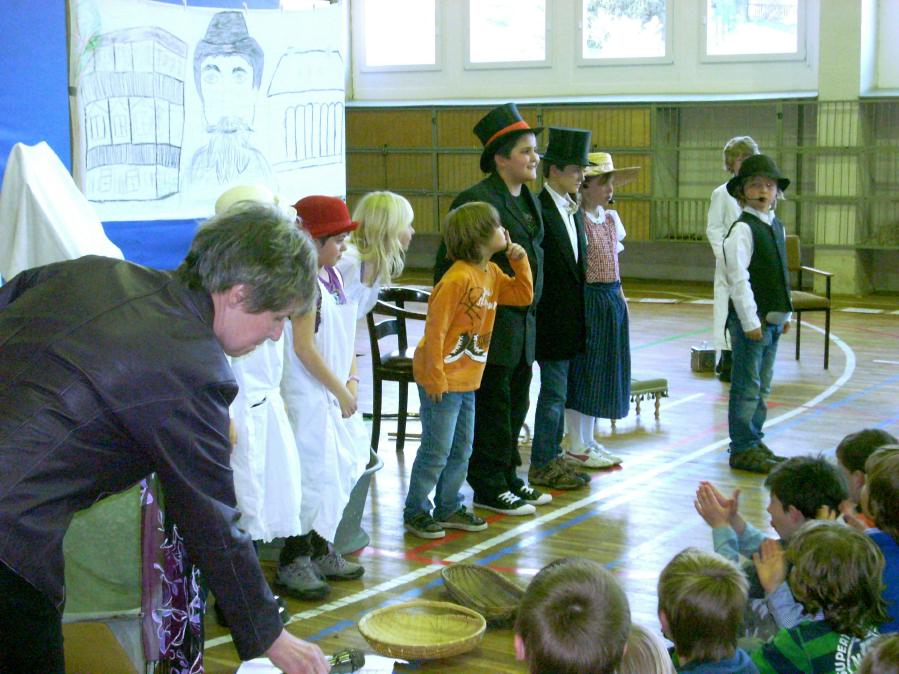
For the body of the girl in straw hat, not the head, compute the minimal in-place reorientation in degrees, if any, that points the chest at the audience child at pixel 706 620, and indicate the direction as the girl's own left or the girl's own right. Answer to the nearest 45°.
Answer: approximately 45° to the girl's own right

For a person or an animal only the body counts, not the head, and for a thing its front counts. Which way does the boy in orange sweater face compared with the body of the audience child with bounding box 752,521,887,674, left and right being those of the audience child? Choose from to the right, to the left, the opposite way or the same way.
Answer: the opposite way

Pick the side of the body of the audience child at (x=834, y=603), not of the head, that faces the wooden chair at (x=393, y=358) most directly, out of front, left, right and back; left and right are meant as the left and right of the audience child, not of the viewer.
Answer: front

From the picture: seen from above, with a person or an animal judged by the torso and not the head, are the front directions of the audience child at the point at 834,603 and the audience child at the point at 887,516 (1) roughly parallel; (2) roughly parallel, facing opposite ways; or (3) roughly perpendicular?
roughly parallel

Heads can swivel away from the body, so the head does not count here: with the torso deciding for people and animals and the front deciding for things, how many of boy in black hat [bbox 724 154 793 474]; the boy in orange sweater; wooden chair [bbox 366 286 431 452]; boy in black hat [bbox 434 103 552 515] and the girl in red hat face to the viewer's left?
0

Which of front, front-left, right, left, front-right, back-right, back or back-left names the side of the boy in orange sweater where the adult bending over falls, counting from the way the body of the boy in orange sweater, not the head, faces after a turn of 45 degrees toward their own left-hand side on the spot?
right

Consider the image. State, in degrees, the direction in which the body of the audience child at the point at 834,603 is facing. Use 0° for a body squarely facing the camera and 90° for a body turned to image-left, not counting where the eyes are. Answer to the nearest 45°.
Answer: approximately 135°

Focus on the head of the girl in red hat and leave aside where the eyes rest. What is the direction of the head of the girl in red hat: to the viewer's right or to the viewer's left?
to the viewer's right

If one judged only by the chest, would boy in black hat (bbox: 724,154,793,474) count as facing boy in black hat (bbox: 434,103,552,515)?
no

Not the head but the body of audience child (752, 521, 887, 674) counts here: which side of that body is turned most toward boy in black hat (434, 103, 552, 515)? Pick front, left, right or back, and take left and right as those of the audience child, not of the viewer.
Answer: front

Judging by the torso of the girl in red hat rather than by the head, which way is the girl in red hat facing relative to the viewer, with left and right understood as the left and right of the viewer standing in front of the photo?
facing the viewer and to the right of the viewer

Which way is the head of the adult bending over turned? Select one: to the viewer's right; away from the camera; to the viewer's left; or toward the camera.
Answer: to the viewer's right

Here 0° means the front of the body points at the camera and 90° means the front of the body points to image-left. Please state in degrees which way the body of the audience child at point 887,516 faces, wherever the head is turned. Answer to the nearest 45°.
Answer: approximately 135°

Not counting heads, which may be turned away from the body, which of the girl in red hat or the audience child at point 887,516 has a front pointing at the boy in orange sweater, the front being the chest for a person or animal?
the audience child

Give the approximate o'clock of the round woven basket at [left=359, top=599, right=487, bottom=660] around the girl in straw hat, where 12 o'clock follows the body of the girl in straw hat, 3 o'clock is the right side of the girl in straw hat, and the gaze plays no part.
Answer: The round woven basket is roughly at 2 o'clock from the girl in straw hat.

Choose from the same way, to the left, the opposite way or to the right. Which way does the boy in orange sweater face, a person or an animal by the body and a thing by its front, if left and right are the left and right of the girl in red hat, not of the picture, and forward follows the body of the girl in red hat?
the same way
